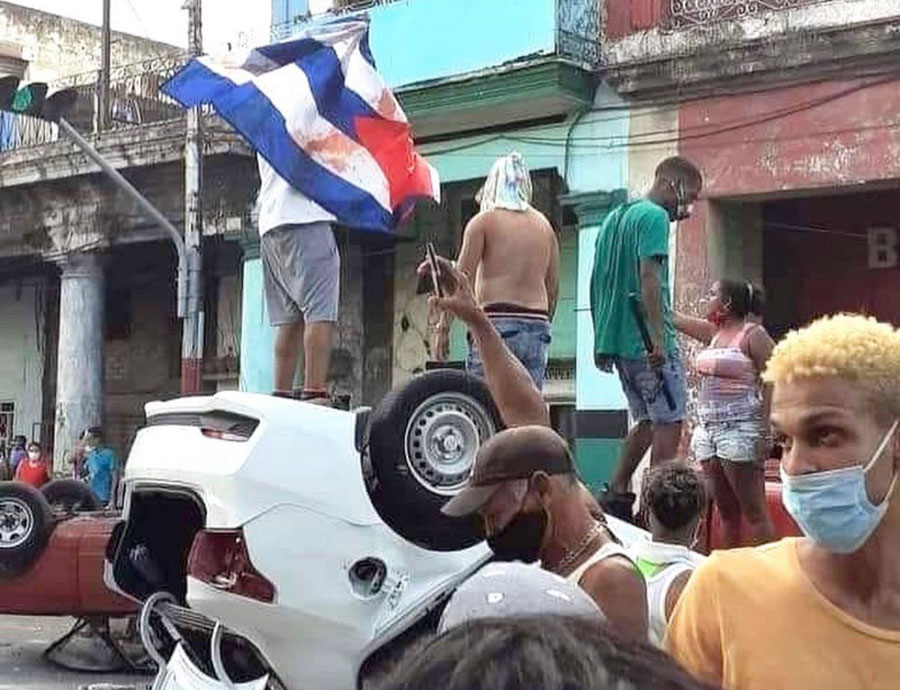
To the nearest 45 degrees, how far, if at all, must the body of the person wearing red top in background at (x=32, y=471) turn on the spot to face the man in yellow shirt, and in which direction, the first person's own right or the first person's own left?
0° — they already face them

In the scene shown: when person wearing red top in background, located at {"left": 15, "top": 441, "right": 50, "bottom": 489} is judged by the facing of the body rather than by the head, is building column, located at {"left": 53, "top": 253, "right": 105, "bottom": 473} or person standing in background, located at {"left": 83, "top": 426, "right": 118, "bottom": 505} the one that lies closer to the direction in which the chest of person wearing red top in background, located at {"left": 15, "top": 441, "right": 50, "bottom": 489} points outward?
the person standing in background

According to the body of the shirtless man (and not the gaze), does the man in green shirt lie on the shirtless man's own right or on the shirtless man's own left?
on the shirtless man's own right

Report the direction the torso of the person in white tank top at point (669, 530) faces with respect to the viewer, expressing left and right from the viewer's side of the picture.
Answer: facing away from the viewer

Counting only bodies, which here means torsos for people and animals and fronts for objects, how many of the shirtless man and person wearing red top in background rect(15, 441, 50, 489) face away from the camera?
1

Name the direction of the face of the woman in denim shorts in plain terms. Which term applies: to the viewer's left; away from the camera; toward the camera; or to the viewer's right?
to the viewer's left

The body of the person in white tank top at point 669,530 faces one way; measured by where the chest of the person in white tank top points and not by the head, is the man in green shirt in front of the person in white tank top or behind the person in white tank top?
in front

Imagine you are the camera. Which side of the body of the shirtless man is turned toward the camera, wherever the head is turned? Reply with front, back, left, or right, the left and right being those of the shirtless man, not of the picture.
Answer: back

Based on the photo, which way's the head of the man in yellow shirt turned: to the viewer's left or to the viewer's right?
to the viewer's left
